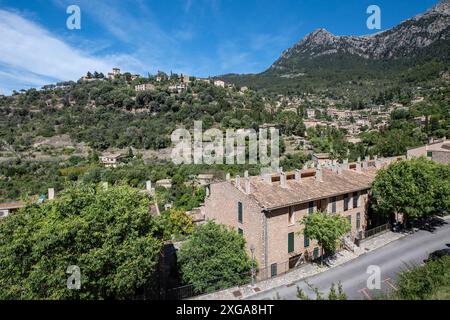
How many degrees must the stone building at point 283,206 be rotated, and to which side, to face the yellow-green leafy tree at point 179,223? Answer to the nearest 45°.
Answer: approximately 180°

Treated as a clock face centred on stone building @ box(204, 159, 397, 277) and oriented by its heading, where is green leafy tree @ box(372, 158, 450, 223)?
The green leafy tree is roughly at 10 o'clock from the stone building.

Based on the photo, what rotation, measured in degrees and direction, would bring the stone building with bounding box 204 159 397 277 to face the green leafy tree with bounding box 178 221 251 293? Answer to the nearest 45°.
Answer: approximately 90° to its right

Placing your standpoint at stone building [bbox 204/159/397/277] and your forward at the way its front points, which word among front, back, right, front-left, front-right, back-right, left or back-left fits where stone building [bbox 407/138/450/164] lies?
left

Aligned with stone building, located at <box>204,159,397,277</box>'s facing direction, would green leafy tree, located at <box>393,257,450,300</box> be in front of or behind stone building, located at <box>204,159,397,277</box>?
in front

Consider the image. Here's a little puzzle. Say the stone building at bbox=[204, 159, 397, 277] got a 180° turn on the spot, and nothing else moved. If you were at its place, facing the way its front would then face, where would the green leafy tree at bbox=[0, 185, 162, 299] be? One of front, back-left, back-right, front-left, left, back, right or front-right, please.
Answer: left

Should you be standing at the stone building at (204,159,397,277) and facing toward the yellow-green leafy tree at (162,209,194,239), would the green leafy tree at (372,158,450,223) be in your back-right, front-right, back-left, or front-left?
back-right

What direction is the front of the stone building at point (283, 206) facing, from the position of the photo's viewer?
facing the viewer and to the right of the viewer

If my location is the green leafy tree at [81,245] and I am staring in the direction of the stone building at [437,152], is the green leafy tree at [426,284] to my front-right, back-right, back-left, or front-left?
front-right
